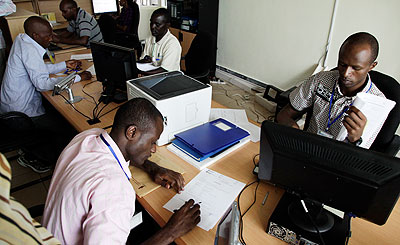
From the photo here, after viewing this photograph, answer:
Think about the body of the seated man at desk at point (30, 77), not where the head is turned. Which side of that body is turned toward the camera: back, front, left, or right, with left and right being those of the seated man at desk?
right

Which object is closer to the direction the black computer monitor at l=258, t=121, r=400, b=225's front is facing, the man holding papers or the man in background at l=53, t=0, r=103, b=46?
the man holding papers

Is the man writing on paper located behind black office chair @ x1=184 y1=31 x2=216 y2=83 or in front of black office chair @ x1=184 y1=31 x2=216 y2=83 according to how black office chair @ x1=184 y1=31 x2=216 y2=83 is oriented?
in front

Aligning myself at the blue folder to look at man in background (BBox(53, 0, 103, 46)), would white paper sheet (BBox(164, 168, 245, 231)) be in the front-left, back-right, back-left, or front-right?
back-left

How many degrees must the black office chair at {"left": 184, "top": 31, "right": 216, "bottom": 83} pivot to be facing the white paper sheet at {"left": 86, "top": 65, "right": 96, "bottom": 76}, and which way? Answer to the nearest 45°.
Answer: approximately 45° to its right

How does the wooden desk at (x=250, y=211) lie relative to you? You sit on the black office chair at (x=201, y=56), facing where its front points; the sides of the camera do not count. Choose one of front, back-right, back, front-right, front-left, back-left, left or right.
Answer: front-left

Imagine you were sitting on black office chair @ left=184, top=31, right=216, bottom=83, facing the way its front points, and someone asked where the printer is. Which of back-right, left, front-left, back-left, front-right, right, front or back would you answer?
front-left

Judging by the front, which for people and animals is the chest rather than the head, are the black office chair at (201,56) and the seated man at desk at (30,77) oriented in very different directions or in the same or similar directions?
very different directions

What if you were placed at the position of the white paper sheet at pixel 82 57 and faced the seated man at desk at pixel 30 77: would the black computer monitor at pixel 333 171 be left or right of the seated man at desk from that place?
left

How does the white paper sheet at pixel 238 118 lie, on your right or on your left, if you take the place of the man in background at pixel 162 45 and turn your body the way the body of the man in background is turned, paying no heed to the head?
on your left

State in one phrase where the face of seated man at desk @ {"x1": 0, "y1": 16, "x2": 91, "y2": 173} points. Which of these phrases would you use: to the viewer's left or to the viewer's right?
to the viewer's right

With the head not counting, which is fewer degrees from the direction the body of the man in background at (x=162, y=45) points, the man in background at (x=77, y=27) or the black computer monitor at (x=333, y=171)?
the black computer monitor

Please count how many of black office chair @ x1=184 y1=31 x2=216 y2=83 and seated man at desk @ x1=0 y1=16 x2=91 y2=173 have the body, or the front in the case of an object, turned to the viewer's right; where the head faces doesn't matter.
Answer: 1

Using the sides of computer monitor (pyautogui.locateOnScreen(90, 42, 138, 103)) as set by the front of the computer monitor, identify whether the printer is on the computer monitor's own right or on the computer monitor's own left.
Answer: on the computer monitor's own right
